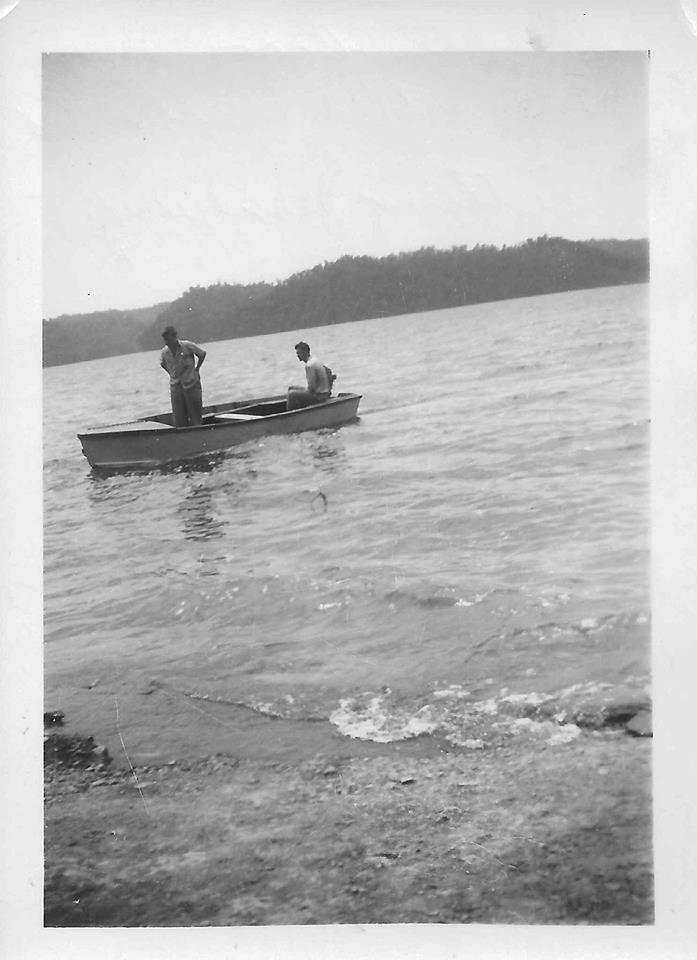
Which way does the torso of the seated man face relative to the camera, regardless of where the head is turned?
to the viewer's left
